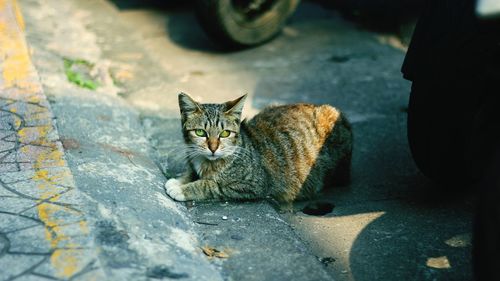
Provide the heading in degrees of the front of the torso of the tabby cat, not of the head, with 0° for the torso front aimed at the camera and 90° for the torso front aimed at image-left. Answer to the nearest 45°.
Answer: approximately 90°

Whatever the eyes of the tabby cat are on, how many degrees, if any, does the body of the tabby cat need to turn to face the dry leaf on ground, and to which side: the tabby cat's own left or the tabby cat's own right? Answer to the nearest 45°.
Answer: approximately 90° to the tabby cat's own left
